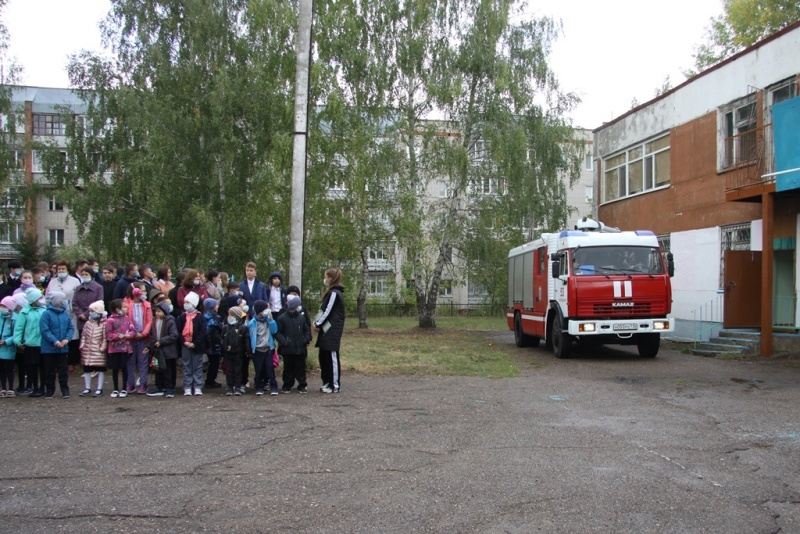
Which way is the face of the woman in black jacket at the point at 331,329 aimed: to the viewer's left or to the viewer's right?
to the viewer's left

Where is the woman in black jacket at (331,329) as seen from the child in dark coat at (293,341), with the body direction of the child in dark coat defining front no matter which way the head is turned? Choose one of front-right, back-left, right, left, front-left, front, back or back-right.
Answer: left

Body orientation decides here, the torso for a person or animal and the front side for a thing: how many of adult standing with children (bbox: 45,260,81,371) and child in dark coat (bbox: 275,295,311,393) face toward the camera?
2

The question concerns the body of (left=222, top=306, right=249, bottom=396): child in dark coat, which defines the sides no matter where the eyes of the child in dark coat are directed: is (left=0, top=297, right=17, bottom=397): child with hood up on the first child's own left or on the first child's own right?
on the first child's own right

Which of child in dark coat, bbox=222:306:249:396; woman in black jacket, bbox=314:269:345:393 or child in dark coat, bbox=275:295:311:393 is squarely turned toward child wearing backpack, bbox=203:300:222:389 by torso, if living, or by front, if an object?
the woman in black jacket

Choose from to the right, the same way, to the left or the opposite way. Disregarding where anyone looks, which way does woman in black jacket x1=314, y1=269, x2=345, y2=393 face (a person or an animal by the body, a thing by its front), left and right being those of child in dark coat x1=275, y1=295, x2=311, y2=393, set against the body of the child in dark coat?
to the right

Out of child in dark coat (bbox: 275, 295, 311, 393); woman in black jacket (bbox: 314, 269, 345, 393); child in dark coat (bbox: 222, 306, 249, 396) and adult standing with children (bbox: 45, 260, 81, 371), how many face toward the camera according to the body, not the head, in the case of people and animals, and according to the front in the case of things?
3

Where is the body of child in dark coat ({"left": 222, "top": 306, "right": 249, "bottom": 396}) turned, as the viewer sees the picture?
toward the camera

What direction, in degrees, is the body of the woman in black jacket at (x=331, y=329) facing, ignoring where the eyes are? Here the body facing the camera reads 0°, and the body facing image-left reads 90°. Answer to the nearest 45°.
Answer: approximately 90°

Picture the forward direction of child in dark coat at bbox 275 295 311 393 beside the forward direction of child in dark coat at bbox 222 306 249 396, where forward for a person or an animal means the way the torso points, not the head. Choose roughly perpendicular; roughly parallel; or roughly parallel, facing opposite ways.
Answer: roughly parallel

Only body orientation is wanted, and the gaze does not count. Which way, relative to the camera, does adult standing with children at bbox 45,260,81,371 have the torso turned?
toward the camera

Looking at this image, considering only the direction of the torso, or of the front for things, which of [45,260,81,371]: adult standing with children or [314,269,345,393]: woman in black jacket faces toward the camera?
the adult standing with children

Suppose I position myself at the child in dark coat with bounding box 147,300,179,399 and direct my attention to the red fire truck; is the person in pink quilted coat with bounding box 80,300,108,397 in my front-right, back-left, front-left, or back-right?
back-left

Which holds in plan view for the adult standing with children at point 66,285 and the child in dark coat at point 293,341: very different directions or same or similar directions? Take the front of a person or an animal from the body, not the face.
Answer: same or similar directions

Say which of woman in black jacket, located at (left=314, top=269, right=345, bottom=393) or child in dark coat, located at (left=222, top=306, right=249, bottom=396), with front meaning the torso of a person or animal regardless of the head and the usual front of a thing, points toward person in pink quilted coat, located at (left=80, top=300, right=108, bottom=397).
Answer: the woman in black jacket

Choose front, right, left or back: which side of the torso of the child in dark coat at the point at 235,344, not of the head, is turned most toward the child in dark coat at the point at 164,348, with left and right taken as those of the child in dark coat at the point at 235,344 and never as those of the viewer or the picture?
right

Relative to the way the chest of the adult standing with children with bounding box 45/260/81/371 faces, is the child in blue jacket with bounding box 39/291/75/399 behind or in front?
in front
